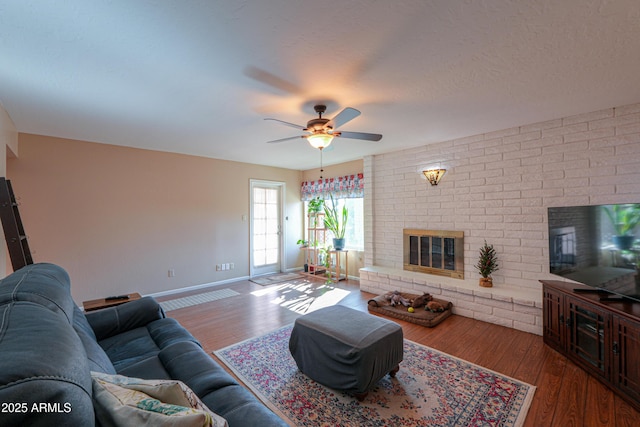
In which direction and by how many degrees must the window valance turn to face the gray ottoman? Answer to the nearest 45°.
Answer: approximately 45° to its left

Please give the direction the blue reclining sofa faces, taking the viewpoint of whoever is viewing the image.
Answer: facing to the right of the viewer

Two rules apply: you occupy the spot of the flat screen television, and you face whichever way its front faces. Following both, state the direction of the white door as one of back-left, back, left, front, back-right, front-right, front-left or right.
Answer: front-right

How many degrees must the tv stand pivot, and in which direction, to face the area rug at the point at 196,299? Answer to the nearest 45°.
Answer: approximately 45° to its right

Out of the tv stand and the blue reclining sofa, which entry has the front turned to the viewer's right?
the blue reclining sofa

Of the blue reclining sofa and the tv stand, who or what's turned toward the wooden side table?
the tv stand

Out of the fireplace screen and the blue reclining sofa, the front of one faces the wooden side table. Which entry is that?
the fireplace screen

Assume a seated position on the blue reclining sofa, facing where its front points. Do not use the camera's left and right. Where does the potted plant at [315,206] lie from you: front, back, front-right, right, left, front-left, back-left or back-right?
front-left

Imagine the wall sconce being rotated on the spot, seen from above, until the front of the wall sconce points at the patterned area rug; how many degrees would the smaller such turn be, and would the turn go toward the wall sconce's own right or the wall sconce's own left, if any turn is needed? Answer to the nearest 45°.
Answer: approximately 45° to the wall sconce's own left

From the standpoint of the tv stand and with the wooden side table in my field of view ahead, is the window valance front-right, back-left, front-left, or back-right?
front-right

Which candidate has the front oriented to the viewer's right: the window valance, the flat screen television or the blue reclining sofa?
the blue reclining sofa

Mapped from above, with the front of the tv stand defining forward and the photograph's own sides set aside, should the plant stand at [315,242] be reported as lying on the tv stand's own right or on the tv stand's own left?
on the tv stand's own right

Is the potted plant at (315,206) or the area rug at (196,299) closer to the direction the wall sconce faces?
the area rug

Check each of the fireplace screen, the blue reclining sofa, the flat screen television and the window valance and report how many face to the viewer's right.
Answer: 1

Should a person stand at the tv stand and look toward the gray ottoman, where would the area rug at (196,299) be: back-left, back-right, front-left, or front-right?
front-right

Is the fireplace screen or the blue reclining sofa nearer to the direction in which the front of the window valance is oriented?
the blue reclining sofa

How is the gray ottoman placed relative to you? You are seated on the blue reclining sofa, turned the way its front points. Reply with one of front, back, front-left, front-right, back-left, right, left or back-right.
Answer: front

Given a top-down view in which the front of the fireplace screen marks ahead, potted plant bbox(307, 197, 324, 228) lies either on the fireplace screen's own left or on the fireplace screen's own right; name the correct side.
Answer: on the fireplace screen's own right
